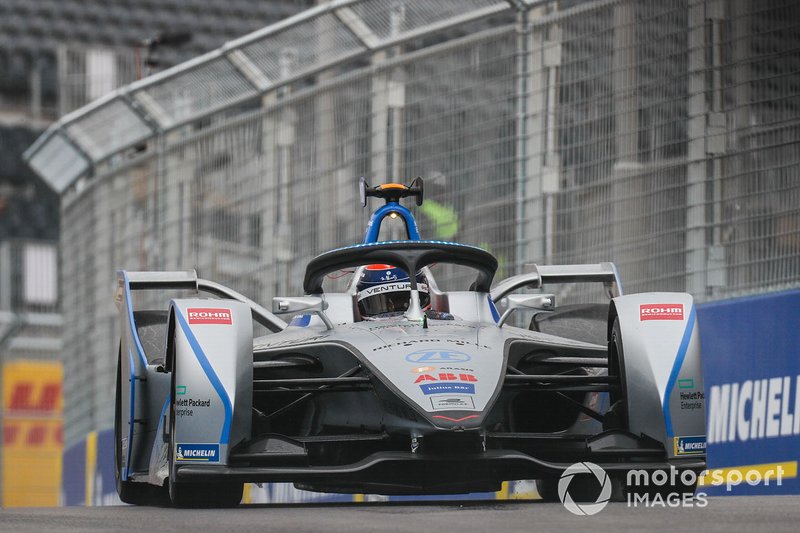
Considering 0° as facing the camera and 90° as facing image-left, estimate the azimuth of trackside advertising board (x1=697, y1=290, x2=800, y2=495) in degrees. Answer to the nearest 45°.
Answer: approximately 45°

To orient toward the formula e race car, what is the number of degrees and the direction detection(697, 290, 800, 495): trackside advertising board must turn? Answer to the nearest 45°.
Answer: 0° — it already faces it

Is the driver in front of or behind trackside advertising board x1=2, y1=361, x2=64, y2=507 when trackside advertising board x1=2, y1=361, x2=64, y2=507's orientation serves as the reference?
in front

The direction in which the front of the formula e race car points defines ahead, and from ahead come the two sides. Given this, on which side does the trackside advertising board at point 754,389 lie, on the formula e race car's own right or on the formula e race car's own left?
on the formula e race car's own left

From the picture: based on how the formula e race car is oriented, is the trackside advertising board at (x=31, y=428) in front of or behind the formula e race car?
behind

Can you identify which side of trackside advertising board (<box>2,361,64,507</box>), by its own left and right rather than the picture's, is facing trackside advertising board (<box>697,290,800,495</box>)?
front
